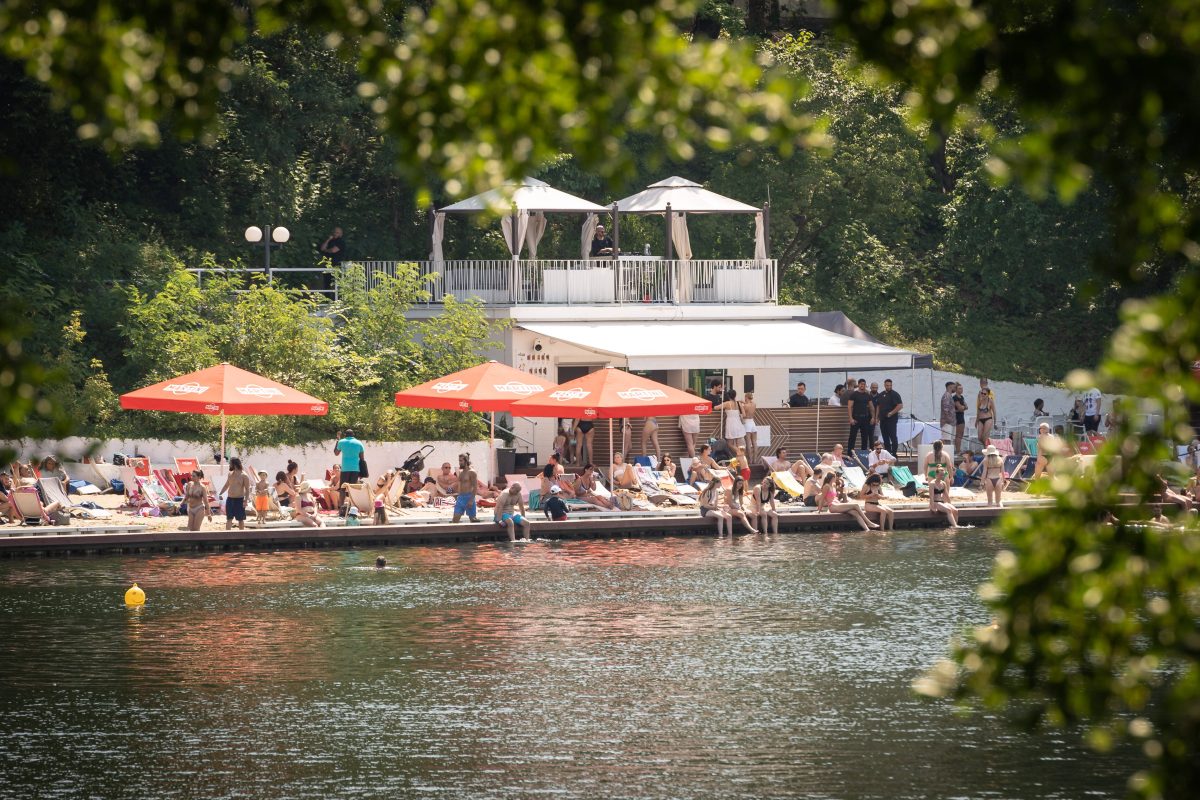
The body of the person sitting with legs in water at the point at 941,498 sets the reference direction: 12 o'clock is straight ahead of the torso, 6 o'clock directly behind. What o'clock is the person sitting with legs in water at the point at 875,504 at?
the person sitting with legs in water at the point at 875,504 is roughly at 4 o'clock from the person sitting with legs in water at the point at 941,498.

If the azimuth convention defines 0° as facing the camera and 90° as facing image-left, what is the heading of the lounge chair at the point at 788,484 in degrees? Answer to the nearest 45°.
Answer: approximately 315°

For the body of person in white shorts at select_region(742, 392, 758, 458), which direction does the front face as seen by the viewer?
away from the camera

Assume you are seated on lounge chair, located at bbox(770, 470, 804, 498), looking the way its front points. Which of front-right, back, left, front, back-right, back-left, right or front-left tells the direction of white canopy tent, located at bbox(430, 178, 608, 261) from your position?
back

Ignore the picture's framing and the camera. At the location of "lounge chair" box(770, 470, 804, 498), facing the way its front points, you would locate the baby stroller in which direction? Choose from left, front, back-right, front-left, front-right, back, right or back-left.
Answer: back-right

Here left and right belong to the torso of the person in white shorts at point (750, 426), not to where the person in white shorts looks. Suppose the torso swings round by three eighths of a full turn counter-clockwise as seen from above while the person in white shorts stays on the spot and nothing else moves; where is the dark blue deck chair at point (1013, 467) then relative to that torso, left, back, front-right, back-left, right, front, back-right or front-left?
back-left

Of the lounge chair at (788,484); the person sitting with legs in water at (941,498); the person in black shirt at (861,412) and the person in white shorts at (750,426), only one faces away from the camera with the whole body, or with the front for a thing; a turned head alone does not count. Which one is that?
the person in white shorts

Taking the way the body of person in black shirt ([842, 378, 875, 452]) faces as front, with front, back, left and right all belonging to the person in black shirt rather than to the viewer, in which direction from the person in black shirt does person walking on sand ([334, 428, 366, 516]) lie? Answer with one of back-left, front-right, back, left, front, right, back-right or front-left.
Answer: front-right

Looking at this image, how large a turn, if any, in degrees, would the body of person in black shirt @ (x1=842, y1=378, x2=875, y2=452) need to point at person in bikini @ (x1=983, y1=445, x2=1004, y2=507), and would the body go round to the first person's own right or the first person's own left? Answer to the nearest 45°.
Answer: approximately 45° to the first person's own left

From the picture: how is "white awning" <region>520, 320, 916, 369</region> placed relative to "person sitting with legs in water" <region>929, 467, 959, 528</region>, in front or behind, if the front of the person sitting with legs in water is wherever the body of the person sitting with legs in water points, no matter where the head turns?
behind

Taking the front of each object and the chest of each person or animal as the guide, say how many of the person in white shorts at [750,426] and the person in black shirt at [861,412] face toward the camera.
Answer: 1

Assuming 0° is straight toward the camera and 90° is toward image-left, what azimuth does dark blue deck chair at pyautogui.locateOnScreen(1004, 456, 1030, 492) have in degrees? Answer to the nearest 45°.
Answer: approximately 45°
